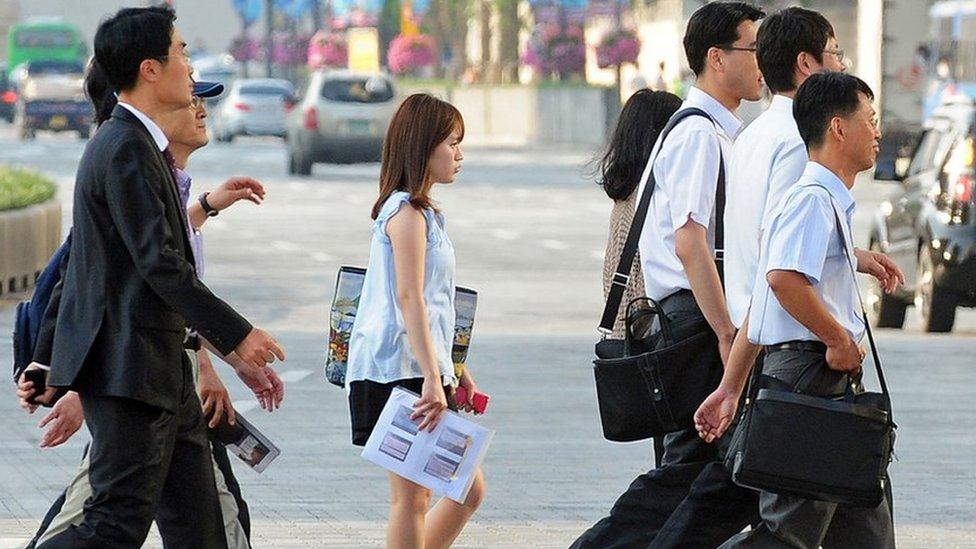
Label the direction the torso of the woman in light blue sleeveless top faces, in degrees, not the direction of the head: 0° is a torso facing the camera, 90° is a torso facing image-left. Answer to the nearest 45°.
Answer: approximately 270°

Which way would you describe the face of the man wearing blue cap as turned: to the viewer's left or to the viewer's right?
to the viewer's right

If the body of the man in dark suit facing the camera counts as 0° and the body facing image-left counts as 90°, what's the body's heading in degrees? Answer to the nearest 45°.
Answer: approximately 270°

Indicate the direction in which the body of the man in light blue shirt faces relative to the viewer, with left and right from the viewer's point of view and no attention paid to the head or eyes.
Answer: facing to the right of the viewer

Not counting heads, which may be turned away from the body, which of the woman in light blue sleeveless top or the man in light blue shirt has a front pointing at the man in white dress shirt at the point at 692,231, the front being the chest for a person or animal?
the woman in light blue sleeveless top

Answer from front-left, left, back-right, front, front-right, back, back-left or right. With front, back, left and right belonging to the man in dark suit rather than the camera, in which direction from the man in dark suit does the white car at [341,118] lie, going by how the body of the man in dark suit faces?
left

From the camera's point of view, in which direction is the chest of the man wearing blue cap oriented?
to the viewer's right

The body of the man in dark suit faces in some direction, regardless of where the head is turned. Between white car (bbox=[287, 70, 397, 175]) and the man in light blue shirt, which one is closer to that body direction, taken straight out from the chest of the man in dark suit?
the man in light blue shirt

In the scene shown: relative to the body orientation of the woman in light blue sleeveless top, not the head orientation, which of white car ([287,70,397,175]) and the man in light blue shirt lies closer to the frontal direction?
the man in light blue shirt

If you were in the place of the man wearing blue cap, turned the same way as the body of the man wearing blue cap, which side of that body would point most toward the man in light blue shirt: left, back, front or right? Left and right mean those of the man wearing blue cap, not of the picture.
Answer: front
